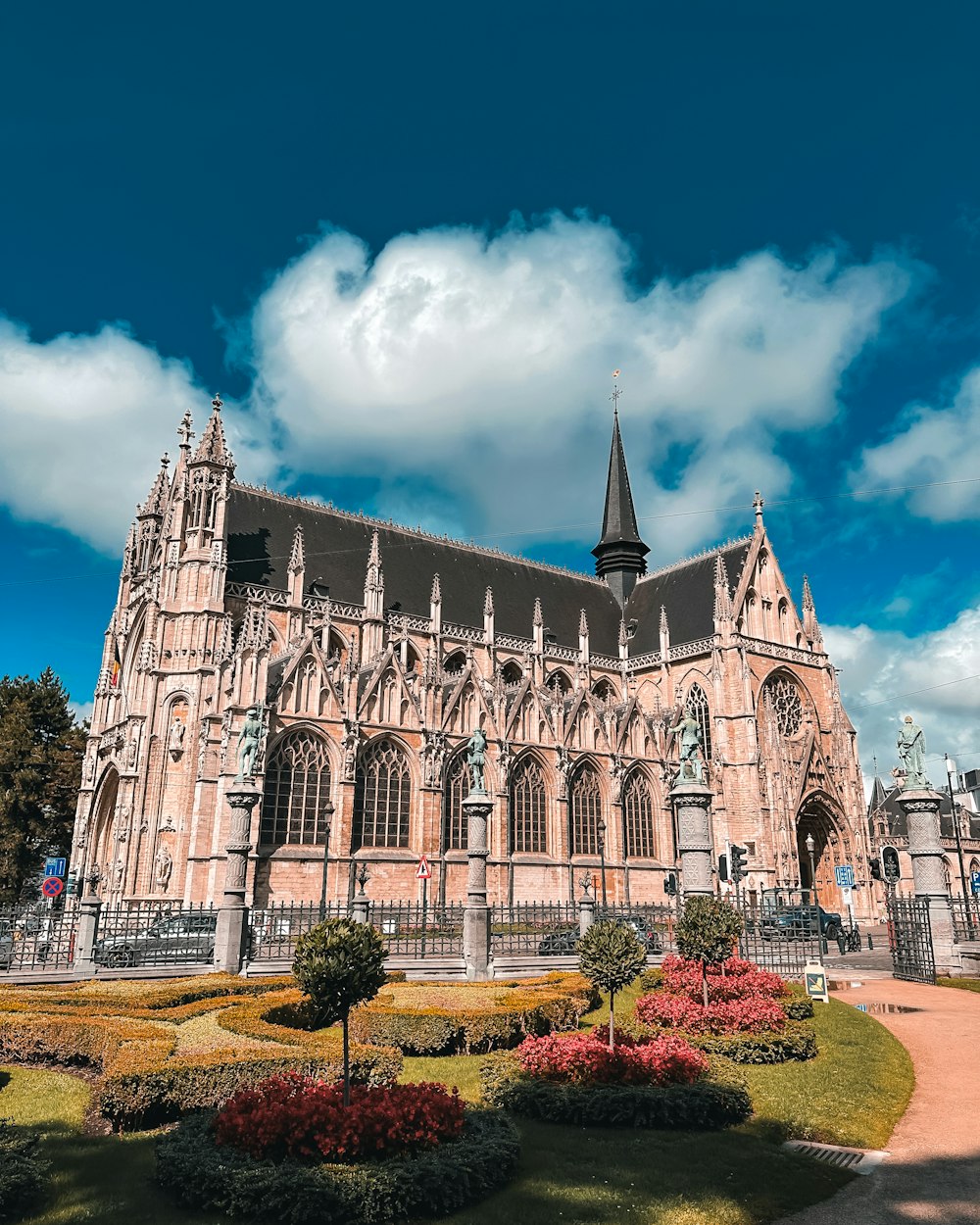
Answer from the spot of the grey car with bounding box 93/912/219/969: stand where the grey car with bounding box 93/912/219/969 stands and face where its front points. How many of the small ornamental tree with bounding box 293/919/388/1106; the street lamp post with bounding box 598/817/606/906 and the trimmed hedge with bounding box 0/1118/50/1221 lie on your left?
2

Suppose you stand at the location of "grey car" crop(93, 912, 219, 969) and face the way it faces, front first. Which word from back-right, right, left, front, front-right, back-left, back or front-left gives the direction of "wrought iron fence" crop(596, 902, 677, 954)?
back

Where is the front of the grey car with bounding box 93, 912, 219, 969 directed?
to the viewer's left

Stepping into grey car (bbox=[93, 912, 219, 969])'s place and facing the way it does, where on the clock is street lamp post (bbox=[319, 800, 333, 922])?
The street lamp post is roughly at 4 o'clock from the grey car.
